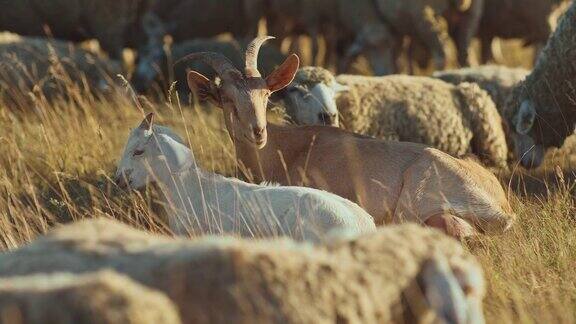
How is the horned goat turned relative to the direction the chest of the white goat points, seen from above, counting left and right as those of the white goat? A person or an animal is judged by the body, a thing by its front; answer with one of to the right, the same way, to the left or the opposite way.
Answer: the same way

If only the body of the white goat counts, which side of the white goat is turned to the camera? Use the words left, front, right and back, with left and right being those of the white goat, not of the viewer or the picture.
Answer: left

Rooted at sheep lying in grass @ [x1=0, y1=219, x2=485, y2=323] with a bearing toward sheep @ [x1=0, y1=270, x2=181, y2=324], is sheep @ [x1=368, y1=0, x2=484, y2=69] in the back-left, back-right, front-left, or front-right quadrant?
back-right

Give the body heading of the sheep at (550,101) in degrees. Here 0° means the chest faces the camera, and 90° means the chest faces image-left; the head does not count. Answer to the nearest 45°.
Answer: approximately 45°

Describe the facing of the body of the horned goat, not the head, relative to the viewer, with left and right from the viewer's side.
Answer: facing to the left of the viewer
